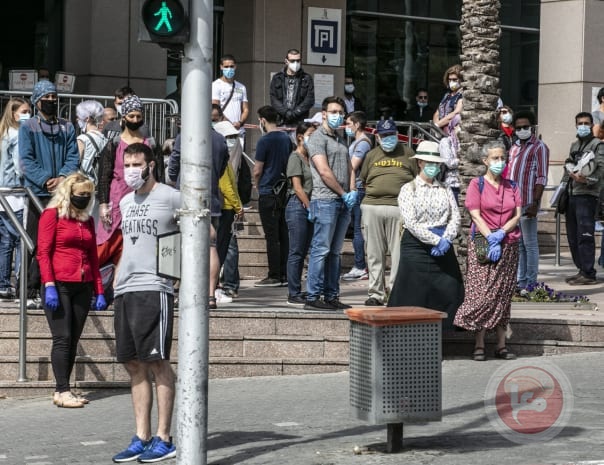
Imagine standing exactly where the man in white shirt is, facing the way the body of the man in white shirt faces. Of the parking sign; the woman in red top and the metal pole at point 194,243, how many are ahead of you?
2

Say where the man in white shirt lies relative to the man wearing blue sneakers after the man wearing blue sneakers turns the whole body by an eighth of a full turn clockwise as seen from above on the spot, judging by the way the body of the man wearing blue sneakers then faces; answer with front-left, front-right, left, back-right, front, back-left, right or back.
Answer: right

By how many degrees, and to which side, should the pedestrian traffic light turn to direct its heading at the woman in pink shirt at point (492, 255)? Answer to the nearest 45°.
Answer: approximately 135° to its left

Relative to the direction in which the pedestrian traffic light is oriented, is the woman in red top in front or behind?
behind

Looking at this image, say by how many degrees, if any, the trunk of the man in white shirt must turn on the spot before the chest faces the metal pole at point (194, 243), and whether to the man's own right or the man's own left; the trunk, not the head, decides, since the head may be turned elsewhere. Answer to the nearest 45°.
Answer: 0° — they already face it
